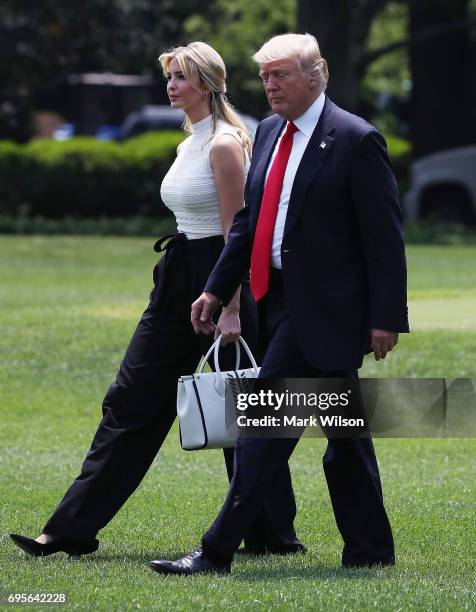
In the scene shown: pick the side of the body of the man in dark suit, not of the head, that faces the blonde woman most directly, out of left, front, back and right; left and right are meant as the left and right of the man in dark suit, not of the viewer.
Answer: right

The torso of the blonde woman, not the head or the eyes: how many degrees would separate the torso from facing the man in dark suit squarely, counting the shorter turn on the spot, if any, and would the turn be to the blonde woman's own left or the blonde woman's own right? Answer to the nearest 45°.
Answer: approximately 135° to the blonde woman's own left

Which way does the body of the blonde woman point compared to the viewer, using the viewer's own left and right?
facing to the left of the viewer

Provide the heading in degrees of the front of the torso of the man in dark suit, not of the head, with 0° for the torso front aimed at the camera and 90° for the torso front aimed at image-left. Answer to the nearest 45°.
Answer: approximately 45°

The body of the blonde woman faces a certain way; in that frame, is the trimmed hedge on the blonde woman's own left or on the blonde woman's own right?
on the blonde woman's own right

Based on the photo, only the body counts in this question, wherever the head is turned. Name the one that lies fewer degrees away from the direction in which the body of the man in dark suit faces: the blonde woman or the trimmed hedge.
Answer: the blonde woman

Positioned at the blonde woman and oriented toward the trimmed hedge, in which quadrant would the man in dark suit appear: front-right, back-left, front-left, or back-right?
back-right

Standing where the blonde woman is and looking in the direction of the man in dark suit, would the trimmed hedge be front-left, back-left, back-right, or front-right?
back-left

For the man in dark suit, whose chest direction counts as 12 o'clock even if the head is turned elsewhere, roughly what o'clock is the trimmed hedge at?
The trimmed hedge is roughly at 4 o'clock from the man in dark suit.
